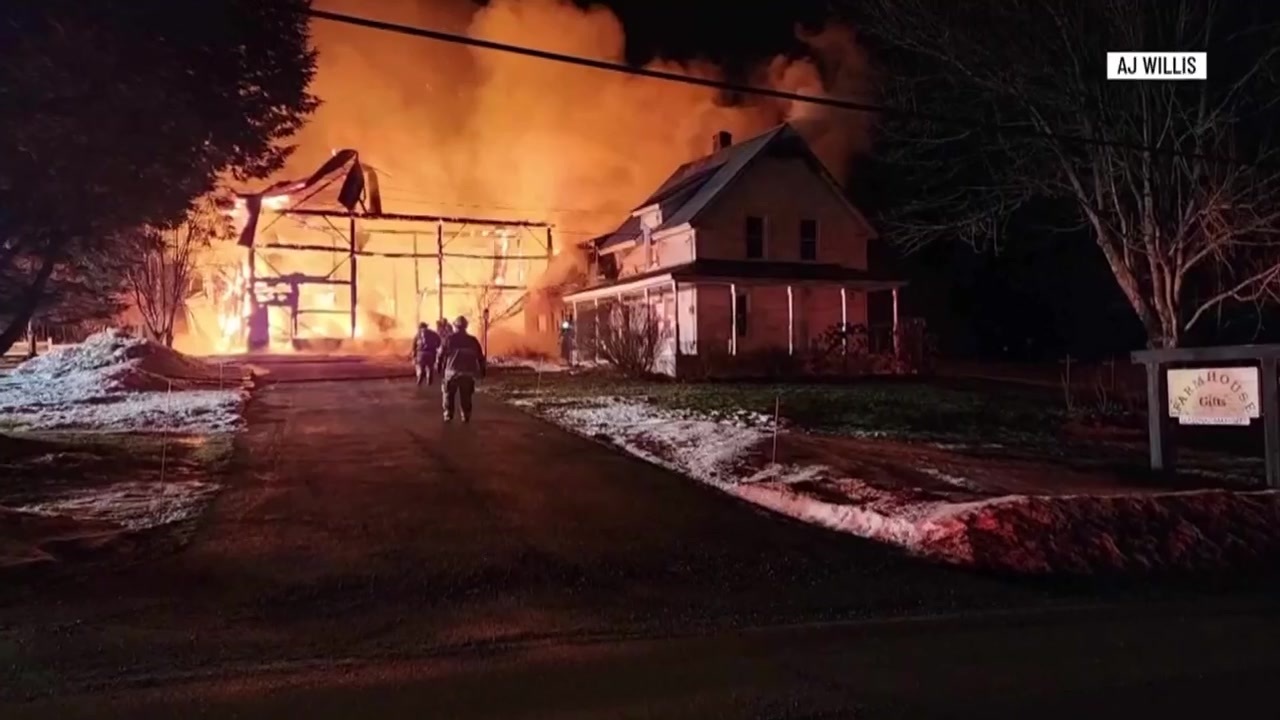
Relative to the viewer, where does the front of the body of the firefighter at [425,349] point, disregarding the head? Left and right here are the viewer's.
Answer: facing away from the viewer

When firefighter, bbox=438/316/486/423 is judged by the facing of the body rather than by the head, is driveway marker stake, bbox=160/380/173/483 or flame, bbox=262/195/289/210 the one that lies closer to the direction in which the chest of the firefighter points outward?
the flame

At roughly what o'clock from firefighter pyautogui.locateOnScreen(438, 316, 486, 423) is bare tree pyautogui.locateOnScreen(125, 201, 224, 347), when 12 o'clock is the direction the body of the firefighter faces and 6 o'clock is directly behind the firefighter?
The bare tree is roughly at 11 o'clock from the firefighter.

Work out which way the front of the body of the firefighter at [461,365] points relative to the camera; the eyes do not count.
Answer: away from the camera

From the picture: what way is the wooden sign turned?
toward the camera

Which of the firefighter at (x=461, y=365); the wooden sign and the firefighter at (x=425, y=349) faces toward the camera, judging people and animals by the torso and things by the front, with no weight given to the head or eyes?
the wooden sign

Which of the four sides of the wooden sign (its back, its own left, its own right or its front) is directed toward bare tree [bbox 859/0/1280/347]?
back

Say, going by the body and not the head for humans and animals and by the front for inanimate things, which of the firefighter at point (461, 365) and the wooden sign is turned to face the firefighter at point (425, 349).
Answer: the firefighter at point (461, 365)

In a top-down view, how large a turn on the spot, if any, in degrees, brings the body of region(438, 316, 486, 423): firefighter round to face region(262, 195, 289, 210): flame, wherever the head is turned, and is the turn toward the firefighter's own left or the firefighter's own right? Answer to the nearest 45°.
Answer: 0° — they already face it

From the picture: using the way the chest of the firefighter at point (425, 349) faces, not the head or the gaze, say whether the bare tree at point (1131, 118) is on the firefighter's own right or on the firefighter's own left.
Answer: on the firefighter's own right
